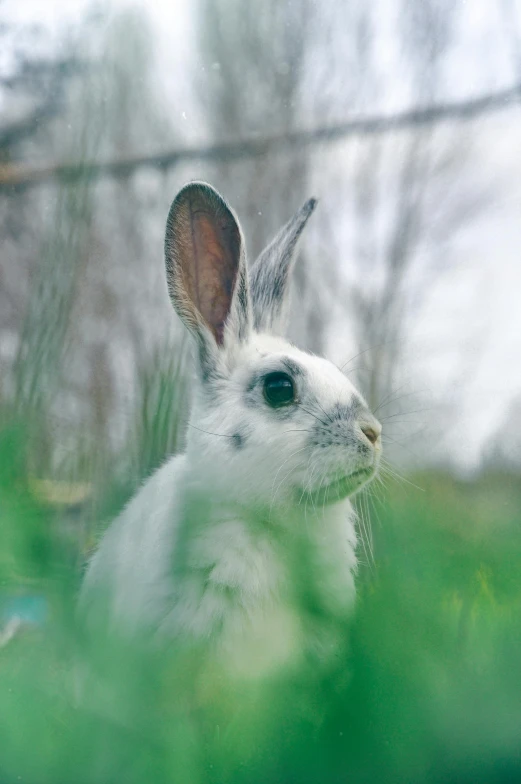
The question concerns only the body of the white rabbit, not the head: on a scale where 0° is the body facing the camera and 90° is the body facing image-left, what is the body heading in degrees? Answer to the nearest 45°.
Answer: approximately 315°
